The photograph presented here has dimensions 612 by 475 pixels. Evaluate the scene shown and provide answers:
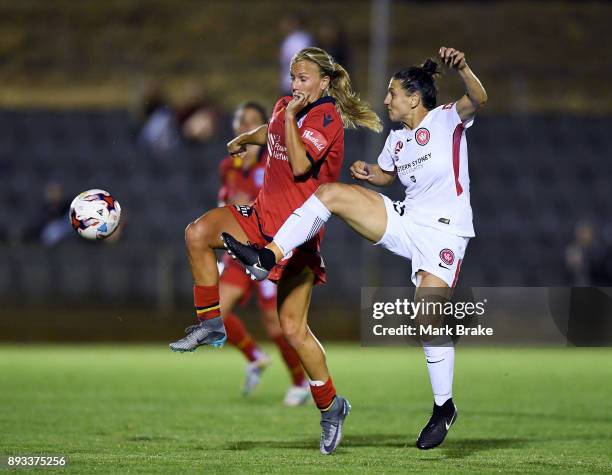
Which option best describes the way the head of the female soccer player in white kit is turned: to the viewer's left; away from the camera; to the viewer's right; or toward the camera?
to the viewer's left

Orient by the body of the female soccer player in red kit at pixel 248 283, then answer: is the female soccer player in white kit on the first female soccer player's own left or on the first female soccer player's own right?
on the first female soccer player's own left

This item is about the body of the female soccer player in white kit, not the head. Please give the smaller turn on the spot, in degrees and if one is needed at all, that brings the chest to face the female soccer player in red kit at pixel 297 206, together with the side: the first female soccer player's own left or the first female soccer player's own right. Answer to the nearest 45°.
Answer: approximately 45° to the first female soccer player's own right

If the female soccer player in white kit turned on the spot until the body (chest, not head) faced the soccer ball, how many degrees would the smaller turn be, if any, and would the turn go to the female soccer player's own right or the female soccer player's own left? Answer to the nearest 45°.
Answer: approximately 45° to the female soccer player's own right

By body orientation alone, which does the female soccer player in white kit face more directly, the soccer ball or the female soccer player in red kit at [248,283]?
the soccer ball

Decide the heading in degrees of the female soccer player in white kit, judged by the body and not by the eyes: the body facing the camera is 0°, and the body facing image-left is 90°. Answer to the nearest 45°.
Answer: approximately 45°

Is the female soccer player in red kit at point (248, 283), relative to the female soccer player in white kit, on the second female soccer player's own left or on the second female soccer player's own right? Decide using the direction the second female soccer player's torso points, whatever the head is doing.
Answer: on the second female soccer player's own right
